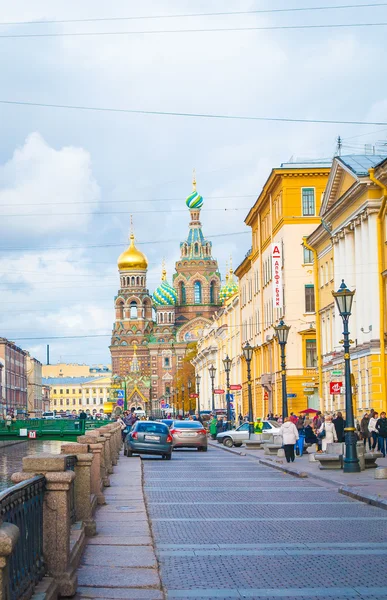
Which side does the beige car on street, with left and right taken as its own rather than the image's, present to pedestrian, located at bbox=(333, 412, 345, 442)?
right
